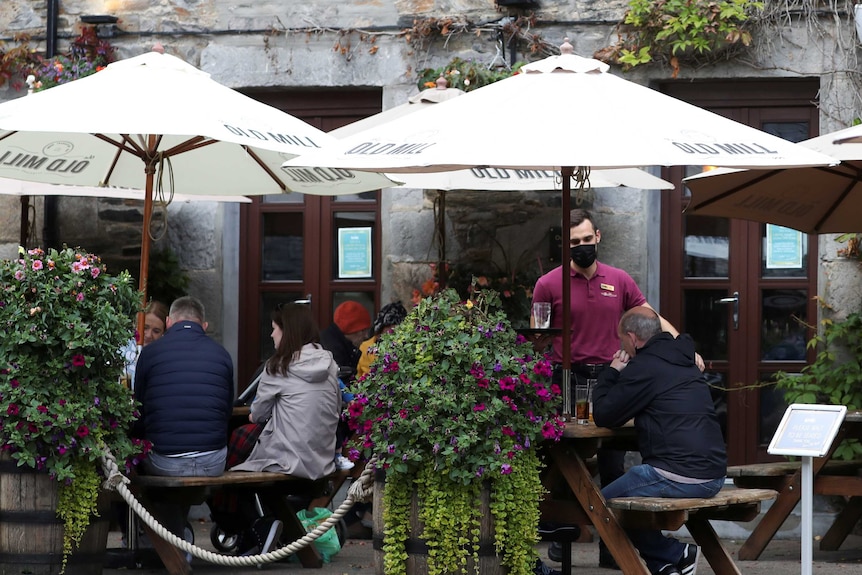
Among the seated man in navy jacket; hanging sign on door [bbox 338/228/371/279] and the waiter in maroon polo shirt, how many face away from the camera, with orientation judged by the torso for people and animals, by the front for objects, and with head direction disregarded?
1

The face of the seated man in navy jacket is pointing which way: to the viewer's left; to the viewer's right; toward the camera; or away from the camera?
away from the camera

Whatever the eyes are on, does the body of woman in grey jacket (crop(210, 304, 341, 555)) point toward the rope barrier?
no

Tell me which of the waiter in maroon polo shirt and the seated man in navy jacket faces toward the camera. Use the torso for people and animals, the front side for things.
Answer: the waiter in maroon polo shirt

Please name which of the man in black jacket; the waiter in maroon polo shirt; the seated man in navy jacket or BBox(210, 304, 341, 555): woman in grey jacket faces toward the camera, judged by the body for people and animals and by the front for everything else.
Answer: the waiter in maroon polo shirt

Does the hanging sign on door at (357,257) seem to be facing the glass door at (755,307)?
no

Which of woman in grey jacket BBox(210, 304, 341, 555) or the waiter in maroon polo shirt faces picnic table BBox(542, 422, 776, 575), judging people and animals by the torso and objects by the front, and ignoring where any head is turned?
the waiter in maroon polo shirt

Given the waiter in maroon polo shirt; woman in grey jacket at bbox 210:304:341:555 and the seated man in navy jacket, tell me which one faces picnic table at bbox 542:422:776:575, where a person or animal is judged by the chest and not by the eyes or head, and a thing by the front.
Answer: the waiter in maroon polo shirt

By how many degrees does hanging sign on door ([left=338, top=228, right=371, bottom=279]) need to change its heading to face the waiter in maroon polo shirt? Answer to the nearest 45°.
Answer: approximately 45° to its left

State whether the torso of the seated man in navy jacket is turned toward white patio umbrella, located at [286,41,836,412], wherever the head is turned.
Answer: no

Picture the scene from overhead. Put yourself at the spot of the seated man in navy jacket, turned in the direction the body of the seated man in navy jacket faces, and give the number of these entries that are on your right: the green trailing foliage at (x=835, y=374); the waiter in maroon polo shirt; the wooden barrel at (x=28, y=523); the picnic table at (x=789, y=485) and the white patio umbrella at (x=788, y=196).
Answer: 4

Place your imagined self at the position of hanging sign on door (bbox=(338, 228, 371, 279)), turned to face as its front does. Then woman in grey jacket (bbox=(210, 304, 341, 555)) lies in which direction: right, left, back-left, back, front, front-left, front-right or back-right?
front

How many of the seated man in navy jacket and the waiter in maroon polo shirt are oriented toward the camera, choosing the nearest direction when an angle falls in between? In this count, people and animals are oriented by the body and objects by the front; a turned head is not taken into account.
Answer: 1

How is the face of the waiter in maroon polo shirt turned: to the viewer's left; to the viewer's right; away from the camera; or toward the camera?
toward the camera

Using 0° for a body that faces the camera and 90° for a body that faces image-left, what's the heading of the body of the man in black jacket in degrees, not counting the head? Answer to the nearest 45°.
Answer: approximately 135°

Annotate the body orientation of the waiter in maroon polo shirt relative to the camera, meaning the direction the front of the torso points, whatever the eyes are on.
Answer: toward the camera

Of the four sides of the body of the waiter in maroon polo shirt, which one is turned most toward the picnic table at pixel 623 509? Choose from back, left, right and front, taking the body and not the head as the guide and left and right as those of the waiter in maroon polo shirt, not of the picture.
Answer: front

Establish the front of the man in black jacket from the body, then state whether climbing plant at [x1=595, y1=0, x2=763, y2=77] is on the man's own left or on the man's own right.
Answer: on the man's own right

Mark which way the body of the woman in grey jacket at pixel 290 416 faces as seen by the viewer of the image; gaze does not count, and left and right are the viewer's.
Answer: facing away from the viewer and to the left of the viewer

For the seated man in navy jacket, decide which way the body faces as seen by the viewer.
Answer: away from the camera
